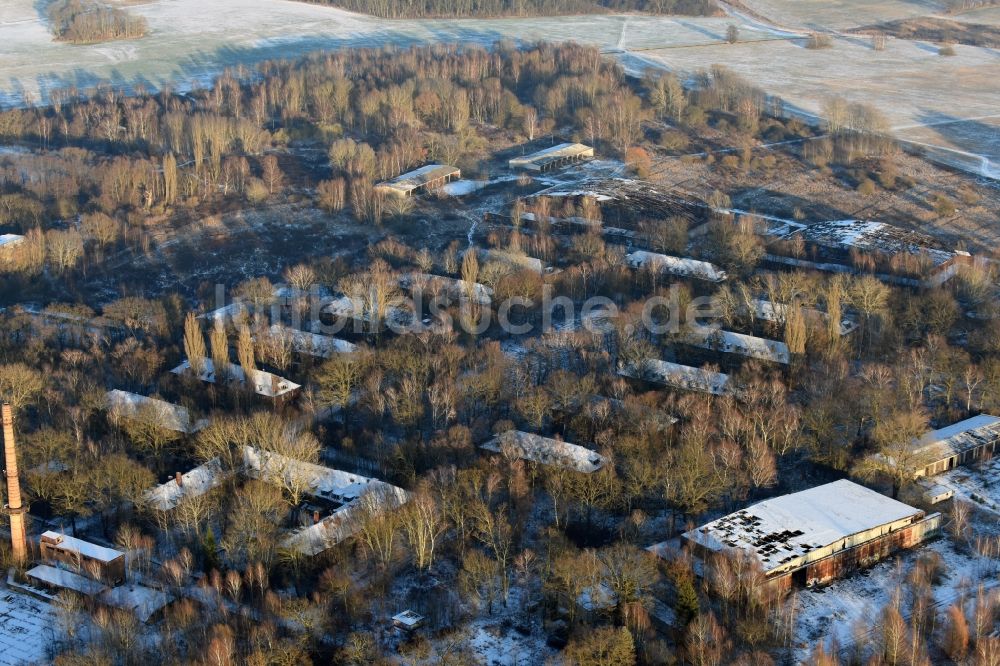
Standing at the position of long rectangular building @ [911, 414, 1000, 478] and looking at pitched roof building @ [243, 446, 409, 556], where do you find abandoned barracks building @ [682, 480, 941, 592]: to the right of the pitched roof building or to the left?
left

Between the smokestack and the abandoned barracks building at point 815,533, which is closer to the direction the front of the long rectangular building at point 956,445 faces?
the abandoned barracks building

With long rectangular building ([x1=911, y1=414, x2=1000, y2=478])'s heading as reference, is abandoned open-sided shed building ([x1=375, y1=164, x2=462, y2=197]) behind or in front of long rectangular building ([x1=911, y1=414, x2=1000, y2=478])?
behind

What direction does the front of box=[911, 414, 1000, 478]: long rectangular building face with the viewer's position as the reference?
facing the viewer and to the right of the viewer

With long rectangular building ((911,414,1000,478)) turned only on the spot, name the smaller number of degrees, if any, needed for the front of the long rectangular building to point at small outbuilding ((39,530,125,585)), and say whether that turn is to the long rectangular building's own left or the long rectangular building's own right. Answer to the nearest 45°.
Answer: approximately 90° to the long rectangular building's own right

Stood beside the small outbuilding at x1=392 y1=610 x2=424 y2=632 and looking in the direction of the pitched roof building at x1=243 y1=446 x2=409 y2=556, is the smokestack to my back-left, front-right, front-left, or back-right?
front-left

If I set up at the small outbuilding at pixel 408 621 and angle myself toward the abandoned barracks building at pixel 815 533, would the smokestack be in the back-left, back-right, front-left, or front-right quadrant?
back-left

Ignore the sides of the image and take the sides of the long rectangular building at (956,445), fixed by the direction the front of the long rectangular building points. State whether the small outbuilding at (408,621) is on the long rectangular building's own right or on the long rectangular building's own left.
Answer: on the long rectangular building's own right
